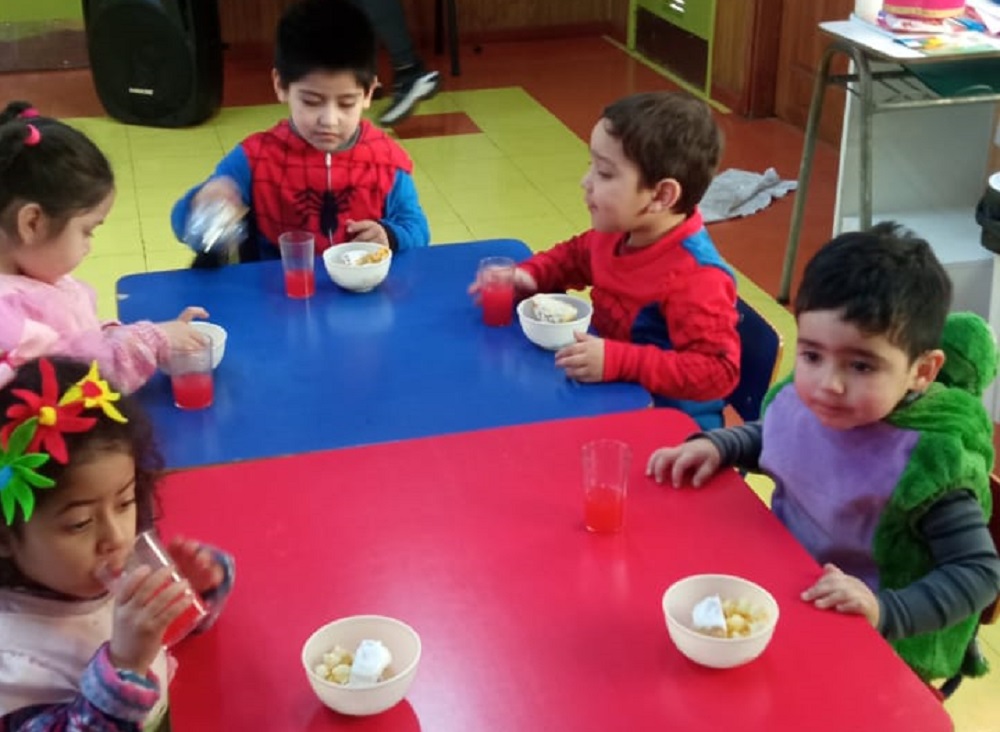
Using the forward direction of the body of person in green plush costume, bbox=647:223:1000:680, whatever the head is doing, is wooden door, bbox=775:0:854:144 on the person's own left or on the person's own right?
on the person's own right

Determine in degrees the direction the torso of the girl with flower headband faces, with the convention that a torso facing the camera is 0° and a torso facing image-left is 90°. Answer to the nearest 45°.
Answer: approximately 315°

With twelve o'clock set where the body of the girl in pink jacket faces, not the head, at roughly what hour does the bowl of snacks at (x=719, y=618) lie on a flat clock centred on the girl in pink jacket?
The bowl of snacks is roughly at 2 o'clock from the girl in pink jacket.

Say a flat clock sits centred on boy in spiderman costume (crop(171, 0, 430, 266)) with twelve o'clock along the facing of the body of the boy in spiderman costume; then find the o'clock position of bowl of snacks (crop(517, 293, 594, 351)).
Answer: The bowl of snacks is roughly at 11 o'clock from the boy in spiderman costume.

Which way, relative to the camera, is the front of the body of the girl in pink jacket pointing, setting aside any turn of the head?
to the viewer's right

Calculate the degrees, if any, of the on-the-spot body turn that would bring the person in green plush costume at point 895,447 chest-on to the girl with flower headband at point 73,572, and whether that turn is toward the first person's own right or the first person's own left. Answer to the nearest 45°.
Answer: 0° — they already face them

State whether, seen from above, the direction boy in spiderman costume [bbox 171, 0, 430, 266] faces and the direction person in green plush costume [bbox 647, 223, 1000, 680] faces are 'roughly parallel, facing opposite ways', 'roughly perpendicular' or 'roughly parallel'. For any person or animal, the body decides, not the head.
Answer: roughly perpendicular

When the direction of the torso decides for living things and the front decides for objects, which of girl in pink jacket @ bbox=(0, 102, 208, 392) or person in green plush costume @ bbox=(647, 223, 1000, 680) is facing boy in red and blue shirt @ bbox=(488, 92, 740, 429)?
the girl in pink jacket

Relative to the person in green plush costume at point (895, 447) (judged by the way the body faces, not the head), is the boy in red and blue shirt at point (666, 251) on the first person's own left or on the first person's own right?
on the first person's own right

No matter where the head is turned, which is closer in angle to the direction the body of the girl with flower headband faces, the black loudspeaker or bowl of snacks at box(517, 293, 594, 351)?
the bowl of snacks

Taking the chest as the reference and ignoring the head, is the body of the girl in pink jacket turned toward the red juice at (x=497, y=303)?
yes

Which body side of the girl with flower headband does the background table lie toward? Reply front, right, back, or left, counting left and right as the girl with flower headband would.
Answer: left

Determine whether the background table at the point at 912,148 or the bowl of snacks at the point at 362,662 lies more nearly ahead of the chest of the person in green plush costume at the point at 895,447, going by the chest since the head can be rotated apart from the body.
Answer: the bowl of snacks

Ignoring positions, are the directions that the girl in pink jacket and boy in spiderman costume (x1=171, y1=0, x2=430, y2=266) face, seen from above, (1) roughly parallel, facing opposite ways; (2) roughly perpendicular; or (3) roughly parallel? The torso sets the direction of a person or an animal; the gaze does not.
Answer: roughly perpendicular

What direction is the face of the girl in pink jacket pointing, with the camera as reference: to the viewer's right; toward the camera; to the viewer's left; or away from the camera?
to the viewer's right

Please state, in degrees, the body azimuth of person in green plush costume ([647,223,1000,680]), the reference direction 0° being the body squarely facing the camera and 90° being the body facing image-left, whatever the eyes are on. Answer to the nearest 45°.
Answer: approximately 45°
